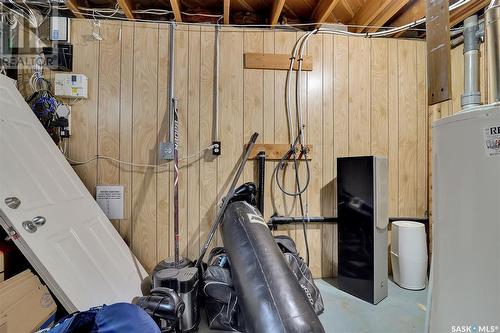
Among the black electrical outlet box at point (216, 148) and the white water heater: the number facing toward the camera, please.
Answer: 2

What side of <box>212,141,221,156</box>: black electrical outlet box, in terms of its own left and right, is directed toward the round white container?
left

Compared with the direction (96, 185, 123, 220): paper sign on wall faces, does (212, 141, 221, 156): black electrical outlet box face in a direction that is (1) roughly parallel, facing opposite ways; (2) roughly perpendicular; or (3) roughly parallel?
roughly parallel

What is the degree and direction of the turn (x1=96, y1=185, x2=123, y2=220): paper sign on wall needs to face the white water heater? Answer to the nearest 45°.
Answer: approximately 45° to its left

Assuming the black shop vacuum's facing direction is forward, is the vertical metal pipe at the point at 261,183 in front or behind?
behind

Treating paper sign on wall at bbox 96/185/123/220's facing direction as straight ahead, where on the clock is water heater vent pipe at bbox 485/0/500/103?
The water heater vent pipe is roughly at 11 o'clock from the paper sign on wall.

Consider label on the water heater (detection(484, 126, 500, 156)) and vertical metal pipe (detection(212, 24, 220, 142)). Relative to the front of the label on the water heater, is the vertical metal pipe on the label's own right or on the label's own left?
on the label's own right

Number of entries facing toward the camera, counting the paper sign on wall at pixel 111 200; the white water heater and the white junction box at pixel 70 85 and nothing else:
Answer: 3

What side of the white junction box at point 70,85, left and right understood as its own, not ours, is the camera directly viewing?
front

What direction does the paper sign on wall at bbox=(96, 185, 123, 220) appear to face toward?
toward the camera

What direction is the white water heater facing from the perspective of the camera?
toward the camera

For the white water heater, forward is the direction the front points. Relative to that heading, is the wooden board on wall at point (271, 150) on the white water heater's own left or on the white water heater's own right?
on the white water heater's own right

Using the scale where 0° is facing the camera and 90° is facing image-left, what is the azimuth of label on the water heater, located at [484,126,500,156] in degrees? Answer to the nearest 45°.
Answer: approximately 0°
